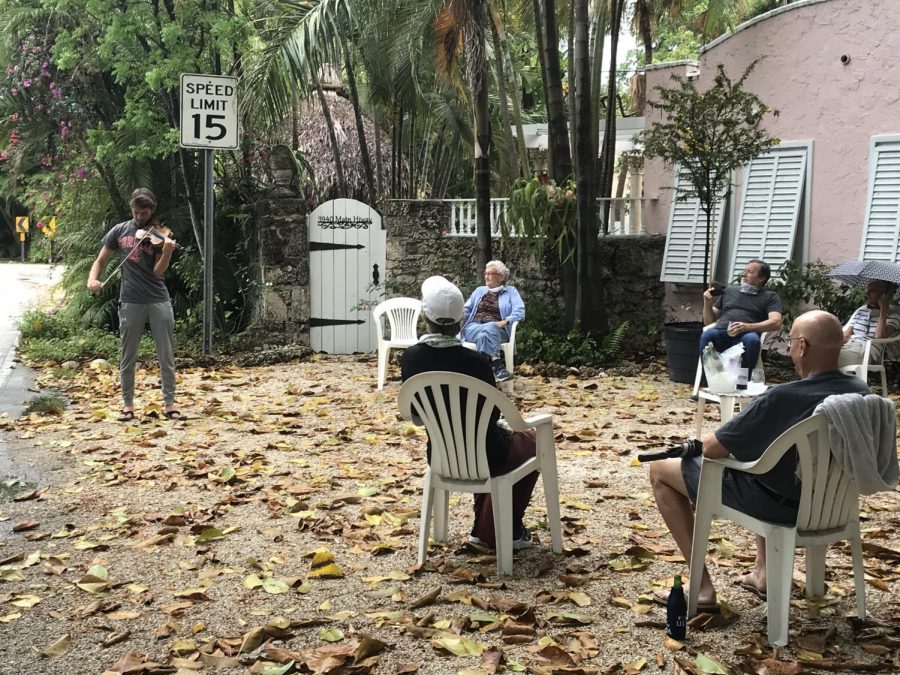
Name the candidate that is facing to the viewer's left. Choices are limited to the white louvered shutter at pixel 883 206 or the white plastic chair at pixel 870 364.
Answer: the white plastic chair

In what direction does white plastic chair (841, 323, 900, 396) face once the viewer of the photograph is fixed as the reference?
facing to the left of the viewer

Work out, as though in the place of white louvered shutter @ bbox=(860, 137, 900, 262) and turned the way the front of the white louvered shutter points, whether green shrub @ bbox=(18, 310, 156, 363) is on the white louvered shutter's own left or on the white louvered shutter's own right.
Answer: on the white louvered shutter's own right

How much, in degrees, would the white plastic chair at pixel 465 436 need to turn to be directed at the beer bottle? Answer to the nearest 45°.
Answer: approximately 90° to its right

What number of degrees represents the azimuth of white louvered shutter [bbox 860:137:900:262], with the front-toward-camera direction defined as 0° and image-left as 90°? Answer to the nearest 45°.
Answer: approximately 0°

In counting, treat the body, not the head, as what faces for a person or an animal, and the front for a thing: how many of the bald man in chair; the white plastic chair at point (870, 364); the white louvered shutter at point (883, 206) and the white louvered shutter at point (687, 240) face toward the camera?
2
